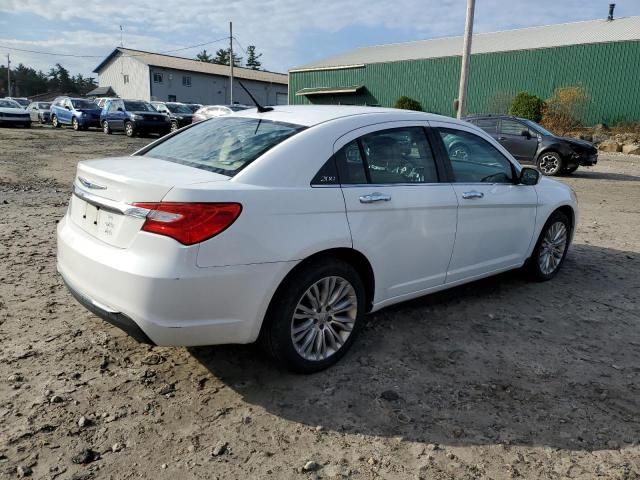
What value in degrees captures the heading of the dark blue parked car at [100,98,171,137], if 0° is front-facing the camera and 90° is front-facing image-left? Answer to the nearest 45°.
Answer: approximately 315°

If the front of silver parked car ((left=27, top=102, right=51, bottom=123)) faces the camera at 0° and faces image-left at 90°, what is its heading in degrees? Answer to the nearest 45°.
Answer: approximately 315°

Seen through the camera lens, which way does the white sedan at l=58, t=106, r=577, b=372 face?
facing away from the viewer and to the right of the viewer

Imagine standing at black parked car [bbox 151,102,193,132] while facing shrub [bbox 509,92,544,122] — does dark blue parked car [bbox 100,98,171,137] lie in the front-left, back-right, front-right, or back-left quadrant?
back-right

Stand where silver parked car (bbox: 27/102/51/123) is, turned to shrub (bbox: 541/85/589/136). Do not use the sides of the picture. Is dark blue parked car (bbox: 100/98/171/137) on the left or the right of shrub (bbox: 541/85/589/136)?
right
